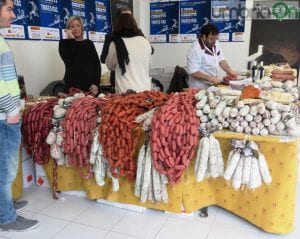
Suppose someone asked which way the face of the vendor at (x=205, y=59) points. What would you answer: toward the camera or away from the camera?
toward the camera

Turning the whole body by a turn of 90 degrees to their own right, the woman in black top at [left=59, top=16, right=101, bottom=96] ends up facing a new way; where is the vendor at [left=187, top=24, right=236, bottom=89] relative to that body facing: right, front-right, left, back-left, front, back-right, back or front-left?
back

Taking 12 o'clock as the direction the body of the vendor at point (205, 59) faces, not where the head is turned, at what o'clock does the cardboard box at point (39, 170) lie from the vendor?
The cardboard box is roughly at 3 o'clock from the vendor.

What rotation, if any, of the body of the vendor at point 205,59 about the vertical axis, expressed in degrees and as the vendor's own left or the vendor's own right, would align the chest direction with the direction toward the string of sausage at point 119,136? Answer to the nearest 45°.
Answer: approximately 45° to the vendor's own right

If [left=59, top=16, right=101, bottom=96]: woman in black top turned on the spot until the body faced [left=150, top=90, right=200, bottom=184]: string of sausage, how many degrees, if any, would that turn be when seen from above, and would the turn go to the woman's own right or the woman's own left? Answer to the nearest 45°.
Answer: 0° — they already face it

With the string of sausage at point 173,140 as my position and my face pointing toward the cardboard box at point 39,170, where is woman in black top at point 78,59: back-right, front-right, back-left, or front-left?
front-right

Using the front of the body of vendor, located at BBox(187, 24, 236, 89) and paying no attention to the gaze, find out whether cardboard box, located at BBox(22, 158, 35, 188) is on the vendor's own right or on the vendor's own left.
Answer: on the vendor's own right

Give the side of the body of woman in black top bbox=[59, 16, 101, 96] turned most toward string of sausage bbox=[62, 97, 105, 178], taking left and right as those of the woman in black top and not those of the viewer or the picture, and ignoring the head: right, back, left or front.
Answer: front

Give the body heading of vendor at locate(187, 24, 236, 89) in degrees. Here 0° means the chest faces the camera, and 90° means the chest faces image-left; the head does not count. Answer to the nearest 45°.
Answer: approximately 315°

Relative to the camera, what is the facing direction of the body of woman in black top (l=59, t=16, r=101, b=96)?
toward the camera

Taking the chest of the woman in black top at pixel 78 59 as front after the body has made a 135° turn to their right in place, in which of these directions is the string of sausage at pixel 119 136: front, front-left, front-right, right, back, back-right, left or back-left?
back-left

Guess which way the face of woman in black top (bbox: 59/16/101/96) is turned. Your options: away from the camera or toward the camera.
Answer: toward the camera
